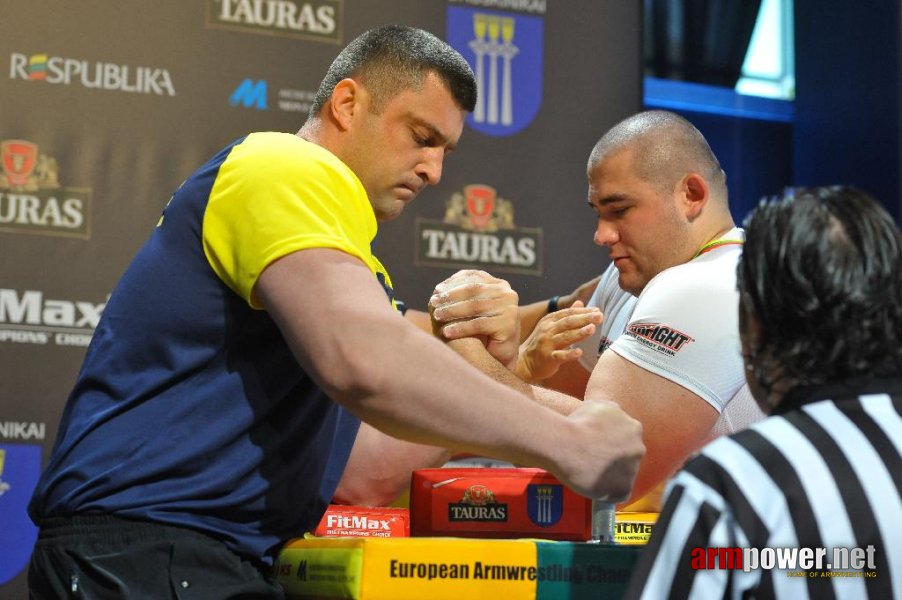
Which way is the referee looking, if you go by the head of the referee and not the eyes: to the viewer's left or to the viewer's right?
to the viewer's left

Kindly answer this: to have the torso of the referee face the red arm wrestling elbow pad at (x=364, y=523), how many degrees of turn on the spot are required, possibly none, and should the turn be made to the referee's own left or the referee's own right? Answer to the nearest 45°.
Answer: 0° — they already face it

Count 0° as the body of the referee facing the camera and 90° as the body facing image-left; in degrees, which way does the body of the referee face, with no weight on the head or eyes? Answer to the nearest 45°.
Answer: approximately 135°
